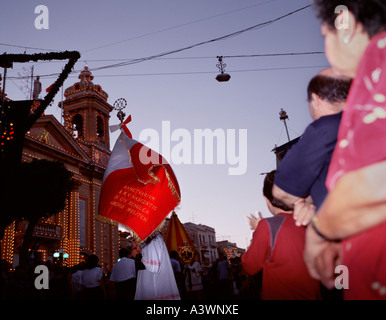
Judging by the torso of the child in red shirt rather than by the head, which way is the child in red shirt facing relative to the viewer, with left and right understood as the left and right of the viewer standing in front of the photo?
facing away from the viewer and to the left of the viewer

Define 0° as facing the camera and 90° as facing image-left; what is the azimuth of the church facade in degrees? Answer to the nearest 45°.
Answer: approximately 315°

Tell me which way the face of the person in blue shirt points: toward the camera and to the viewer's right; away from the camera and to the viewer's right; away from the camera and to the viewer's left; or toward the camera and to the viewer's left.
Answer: away from the camera and to the viewer's left

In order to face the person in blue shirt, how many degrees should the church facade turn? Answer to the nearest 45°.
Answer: approximately 45° to its right

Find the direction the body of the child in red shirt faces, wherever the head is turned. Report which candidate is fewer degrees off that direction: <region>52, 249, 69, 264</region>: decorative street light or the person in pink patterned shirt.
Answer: the decorative street light

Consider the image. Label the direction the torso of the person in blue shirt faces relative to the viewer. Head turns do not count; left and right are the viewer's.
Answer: facing away from the viewer and to the left of the viewer

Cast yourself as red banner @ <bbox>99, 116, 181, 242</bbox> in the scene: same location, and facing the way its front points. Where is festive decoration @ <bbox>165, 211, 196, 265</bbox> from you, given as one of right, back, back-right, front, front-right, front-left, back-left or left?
back

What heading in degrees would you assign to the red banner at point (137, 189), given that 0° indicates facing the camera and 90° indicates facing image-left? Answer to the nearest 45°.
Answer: approximately 0°
